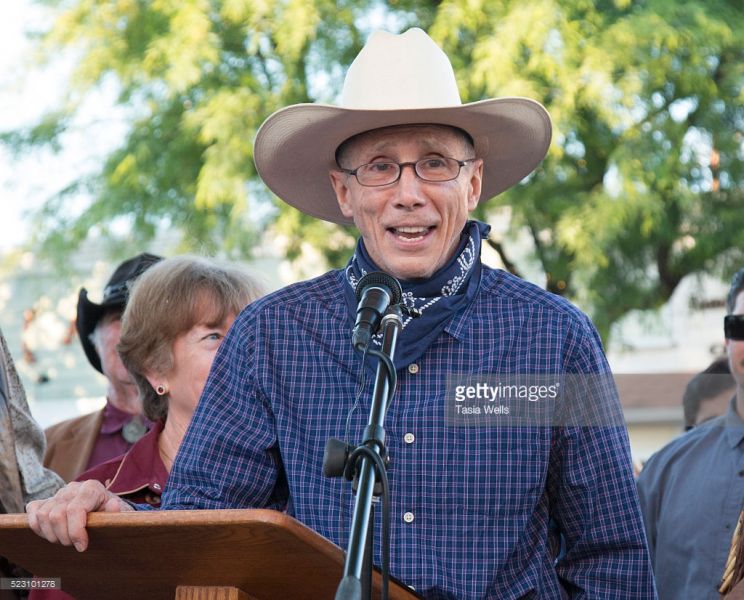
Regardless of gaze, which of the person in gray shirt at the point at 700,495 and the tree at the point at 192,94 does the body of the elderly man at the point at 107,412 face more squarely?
the person in gray shirt

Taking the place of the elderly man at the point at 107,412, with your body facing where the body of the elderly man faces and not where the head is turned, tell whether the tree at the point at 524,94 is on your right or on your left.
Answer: on your left

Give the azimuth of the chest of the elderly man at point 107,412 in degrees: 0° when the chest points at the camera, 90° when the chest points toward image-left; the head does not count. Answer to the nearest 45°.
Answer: approximately 315°

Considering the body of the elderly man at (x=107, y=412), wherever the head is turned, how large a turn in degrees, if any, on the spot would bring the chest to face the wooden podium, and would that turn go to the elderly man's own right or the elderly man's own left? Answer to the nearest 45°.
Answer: approximately 45° to the elderly man's own right

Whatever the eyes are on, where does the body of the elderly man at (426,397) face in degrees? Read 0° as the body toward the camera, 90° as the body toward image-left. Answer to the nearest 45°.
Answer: approximately 0°

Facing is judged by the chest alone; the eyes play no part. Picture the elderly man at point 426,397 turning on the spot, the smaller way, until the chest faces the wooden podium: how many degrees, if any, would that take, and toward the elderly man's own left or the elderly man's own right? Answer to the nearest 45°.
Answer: approximately 45° to the elderly man's own right

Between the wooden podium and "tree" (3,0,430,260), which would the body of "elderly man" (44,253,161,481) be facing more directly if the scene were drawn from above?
the wooden podium
